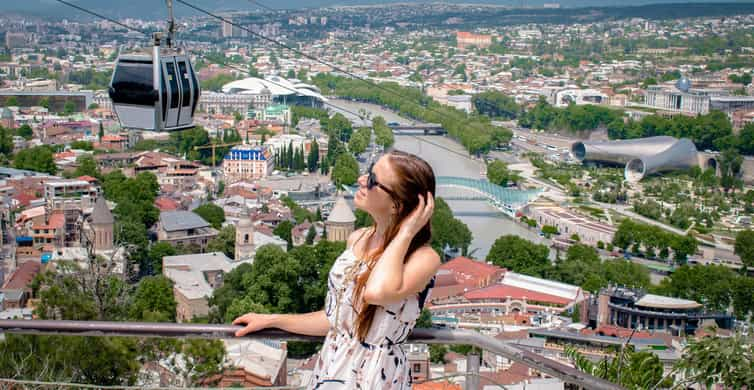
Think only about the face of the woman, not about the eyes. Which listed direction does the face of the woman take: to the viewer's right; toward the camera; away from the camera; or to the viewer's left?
to the viewer's left

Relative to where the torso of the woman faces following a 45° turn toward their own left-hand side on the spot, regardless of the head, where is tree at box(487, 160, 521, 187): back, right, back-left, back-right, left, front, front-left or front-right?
back

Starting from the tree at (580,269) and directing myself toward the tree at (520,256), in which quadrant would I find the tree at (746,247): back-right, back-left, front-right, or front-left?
back-right
